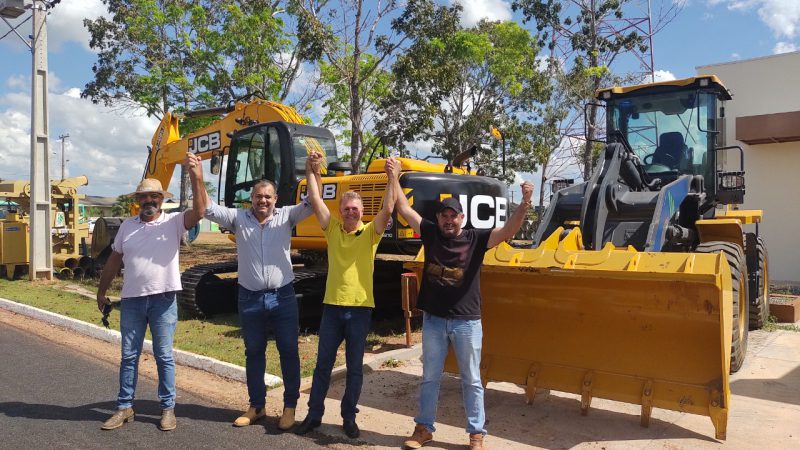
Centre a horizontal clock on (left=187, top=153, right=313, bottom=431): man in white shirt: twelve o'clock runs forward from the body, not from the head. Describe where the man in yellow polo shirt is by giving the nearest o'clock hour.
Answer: The man in yellow polo shirt is roughly at 10 o'clock from the man in white shirt.

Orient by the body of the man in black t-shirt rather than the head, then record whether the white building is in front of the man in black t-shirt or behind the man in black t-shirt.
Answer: behind

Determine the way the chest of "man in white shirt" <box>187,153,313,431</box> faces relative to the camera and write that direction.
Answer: toward the camera

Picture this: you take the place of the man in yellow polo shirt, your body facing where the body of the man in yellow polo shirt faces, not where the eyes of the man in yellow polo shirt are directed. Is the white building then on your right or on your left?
on your left

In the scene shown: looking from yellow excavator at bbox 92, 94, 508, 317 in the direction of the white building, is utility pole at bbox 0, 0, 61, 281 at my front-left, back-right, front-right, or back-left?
back-left

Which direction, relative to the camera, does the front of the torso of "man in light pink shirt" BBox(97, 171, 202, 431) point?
toward the camera

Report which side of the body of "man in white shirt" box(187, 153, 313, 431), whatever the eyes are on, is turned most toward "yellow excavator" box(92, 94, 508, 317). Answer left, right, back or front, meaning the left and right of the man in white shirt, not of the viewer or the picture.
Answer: back

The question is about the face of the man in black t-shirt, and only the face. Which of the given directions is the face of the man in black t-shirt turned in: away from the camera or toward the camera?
toward the camera

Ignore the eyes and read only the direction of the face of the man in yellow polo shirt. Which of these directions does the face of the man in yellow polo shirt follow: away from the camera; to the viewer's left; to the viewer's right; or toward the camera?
toward the camera

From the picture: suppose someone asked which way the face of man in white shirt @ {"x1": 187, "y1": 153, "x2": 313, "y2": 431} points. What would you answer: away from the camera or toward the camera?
toward the camera

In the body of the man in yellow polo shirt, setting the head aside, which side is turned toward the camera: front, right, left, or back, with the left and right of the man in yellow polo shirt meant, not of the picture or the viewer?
front

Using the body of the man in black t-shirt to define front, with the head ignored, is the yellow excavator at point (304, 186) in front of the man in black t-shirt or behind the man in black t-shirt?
behind

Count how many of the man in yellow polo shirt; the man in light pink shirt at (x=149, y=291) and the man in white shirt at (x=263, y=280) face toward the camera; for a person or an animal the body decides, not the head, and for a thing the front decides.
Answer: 3

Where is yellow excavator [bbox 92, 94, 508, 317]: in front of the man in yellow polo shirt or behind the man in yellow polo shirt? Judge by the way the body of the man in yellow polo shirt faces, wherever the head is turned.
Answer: behind

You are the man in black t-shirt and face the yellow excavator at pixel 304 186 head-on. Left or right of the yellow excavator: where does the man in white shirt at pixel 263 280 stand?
left
